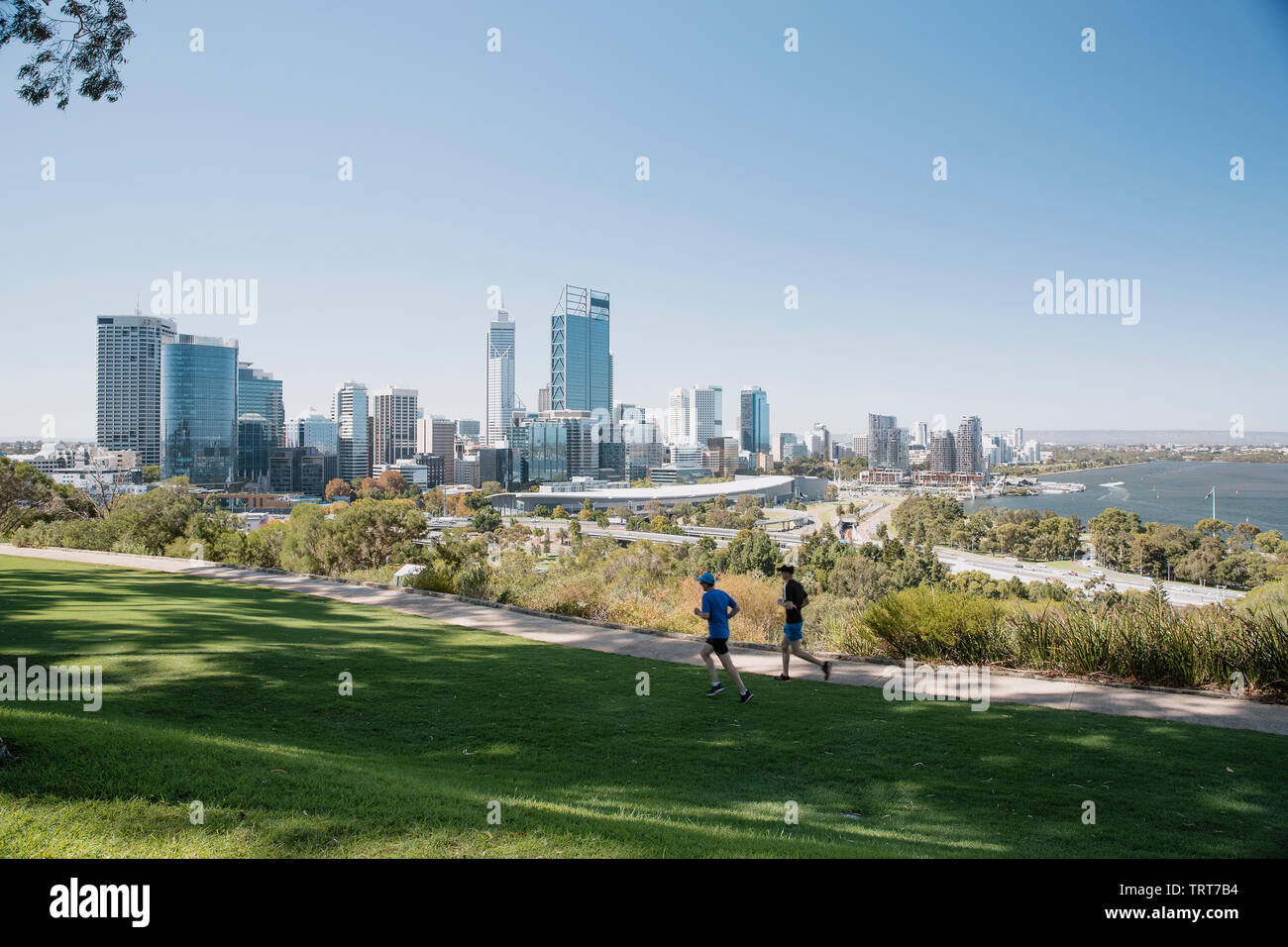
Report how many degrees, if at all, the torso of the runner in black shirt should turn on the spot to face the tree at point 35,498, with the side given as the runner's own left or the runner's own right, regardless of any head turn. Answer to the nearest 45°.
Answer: approximately 45° to the runner's own right

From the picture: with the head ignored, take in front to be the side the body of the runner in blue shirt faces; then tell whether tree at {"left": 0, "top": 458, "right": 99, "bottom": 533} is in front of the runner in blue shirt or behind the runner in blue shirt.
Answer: in front

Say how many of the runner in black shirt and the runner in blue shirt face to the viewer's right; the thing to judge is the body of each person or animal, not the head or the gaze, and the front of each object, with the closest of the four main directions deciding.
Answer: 0

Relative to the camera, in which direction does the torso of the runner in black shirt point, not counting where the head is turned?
to the viewer's left

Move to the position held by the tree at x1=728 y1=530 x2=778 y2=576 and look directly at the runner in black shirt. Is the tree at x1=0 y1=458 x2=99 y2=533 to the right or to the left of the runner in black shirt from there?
right

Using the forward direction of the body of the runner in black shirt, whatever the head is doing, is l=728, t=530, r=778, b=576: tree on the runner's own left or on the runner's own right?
on the runner's own right

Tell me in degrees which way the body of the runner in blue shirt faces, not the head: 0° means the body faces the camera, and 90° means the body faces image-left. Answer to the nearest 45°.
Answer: approximately 135°
